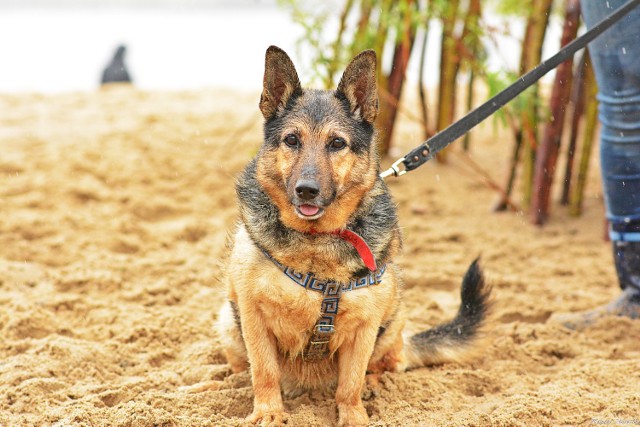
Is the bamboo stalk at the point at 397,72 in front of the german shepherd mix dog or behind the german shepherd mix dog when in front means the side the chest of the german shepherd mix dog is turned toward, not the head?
behind

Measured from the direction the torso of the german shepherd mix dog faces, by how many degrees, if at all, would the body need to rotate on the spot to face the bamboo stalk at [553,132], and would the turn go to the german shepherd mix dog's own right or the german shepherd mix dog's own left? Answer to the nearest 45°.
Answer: approximately 135° to the german shepherd mix dog's own left

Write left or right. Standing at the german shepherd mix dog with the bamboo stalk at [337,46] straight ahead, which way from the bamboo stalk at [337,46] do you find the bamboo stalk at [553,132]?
right

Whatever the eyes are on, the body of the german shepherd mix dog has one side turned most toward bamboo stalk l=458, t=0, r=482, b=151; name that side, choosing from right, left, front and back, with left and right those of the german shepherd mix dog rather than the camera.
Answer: back

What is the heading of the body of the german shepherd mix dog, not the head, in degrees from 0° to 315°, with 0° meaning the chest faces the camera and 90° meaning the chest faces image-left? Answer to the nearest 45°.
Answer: approximately 0°

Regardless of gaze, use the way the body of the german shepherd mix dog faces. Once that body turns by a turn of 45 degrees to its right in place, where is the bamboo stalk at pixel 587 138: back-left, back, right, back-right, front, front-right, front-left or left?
back

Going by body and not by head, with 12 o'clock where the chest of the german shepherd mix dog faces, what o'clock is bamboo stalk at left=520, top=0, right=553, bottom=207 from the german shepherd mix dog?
The bamboo stalk is roughly at 7 o'clock from the german shepherd mix dog.

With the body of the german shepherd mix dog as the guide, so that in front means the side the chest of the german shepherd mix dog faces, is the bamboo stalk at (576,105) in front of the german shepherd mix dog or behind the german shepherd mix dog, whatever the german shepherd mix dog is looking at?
behind

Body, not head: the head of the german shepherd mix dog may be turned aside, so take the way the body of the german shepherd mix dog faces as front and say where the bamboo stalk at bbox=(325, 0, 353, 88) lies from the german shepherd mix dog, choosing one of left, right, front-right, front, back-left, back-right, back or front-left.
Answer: back
